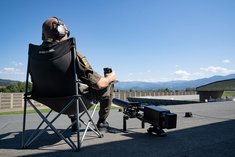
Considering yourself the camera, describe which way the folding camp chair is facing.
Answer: facing away from the viewer and to the right of the viewer

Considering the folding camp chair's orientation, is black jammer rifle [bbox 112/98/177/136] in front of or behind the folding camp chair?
in front
